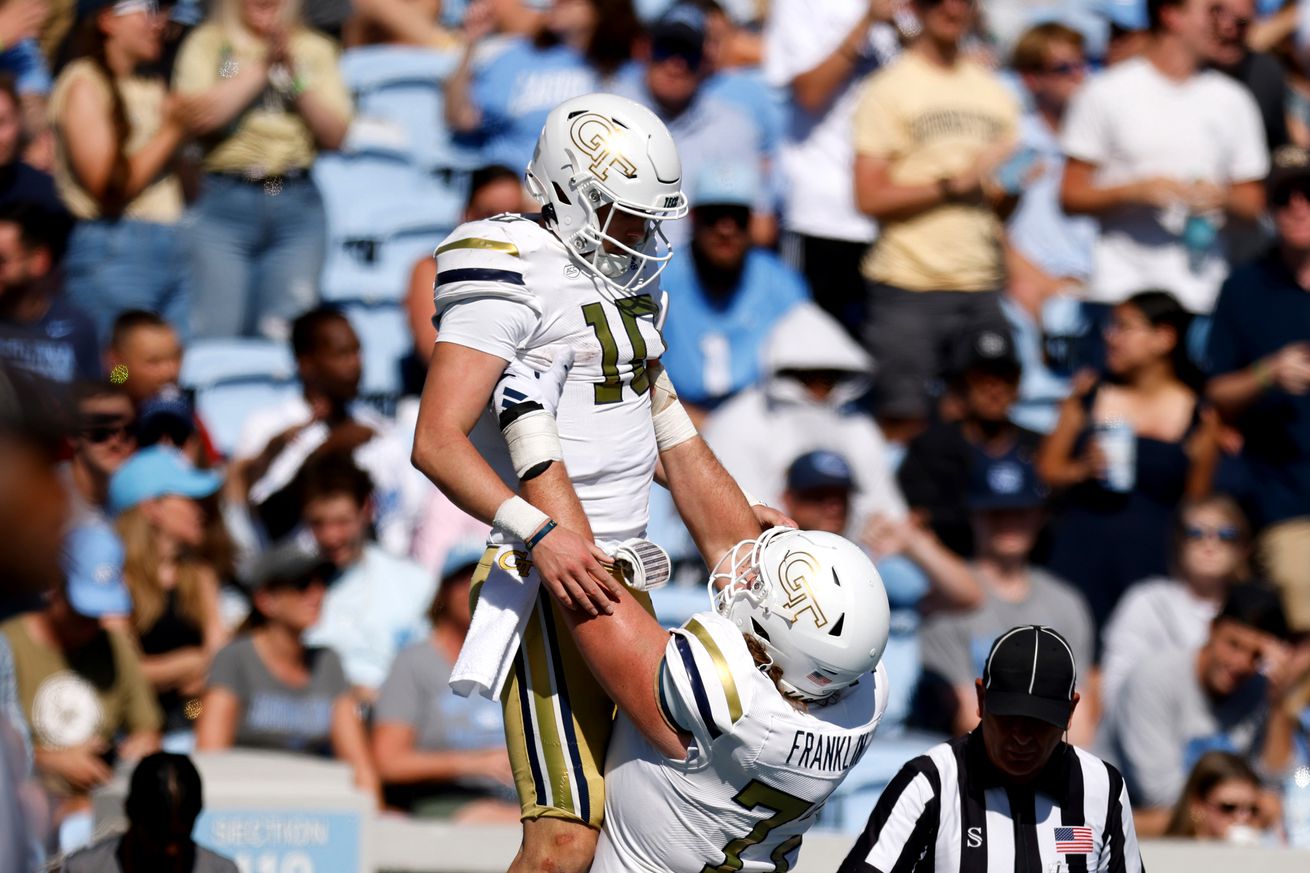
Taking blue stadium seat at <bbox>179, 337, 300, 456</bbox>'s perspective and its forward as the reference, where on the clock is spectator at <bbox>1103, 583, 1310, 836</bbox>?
The spectator is roughly at 10 o'clock from the blue stadium seat.

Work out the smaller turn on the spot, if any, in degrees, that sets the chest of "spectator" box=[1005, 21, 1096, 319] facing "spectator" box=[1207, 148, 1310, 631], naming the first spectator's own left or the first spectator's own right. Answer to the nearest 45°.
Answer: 0° — they already face them

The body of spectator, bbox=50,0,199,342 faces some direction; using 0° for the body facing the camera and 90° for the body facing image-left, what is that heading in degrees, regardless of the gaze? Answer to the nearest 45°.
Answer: approximately 315°

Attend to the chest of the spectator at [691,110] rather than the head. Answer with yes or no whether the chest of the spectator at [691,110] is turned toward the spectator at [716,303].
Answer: yes

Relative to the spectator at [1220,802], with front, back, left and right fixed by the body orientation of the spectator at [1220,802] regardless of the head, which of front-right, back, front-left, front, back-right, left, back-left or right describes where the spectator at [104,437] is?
back-right

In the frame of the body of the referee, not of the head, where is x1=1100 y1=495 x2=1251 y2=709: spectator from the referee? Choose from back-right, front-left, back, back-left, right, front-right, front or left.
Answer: back

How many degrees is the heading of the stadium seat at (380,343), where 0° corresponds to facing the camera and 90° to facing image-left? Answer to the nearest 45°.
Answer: approximately 0°

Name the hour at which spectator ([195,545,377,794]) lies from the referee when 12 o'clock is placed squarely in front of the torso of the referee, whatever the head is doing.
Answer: The spectator is roughly at 4 o'clock from the referee.

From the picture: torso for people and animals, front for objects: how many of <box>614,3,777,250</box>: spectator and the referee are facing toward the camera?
2
